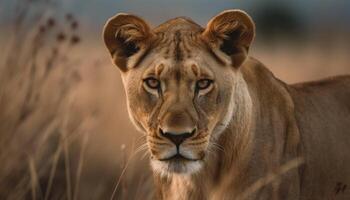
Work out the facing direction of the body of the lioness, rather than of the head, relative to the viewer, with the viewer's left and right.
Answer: facing the viewer and to the left of the viewer
